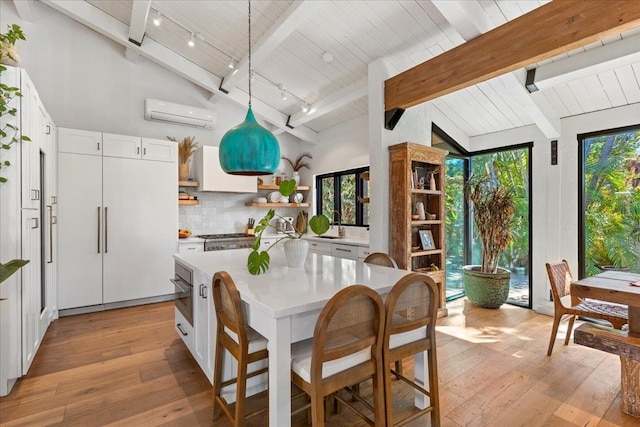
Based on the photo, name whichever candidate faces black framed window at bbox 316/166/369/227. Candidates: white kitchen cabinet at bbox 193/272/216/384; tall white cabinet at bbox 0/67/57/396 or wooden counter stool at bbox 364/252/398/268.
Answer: the tall white cabinet

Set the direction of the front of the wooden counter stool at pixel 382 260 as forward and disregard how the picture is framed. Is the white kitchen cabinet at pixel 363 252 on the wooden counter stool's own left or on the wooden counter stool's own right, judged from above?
on the wooden counter stool's own right

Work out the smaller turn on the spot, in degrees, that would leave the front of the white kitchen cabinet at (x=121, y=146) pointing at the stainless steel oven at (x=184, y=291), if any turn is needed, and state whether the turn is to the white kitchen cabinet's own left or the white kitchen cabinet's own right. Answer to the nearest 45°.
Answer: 0° — it already faces it

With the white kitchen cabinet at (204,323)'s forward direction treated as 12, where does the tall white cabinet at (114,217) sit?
The tall white cabinet is roughly at 2 o'clock from the white kitchen cabinet.

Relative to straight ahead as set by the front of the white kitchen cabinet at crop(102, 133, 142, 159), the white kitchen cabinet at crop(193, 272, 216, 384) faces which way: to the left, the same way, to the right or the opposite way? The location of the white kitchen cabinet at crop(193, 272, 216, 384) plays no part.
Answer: to the right

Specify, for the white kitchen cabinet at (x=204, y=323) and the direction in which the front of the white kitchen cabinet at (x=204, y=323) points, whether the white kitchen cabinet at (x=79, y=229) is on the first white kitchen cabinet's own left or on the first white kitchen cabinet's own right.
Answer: on the first white kitchen cabinet's own right

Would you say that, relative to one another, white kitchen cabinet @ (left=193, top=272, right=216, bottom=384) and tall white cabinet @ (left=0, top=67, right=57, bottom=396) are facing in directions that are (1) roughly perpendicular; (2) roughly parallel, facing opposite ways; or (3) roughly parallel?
roughly parallel, facing opposite ways

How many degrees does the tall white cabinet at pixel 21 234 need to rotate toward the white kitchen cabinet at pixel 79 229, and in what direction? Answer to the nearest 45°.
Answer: approximately 90° to its left

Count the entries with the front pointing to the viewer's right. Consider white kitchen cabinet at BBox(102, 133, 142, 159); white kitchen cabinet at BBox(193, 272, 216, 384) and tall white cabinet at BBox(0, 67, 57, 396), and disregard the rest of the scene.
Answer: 1

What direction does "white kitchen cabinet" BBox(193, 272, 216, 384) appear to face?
to the viewer's left

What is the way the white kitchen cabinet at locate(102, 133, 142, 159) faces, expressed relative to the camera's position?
facing the viewer

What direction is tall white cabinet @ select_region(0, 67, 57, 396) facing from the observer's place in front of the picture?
facing to the right of the viewer

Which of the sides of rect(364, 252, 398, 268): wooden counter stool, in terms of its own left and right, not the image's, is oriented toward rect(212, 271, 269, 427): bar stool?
front

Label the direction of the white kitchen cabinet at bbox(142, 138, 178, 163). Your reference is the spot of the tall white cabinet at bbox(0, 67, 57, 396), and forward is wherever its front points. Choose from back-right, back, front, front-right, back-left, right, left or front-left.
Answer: front-left

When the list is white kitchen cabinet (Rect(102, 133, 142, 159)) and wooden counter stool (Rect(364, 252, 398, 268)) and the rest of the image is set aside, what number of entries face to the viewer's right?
0
